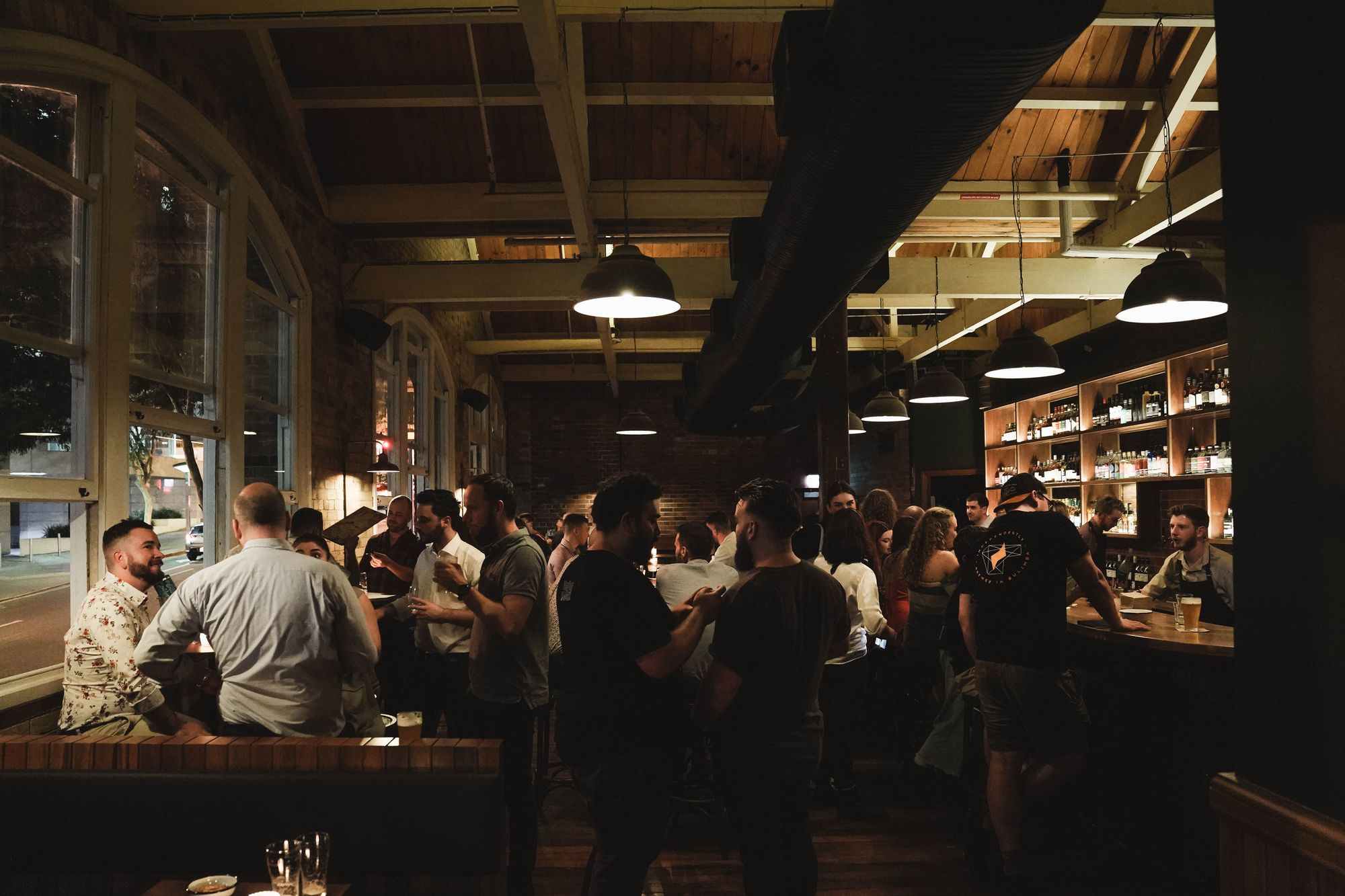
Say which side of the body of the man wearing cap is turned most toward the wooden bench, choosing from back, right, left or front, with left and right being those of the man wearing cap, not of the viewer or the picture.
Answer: back

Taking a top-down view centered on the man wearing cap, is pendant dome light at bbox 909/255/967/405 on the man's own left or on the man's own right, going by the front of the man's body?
on the man's own left

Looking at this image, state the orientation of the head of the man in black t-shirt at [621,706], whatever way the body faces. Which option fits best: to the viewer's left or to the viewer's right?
to the viewer's right

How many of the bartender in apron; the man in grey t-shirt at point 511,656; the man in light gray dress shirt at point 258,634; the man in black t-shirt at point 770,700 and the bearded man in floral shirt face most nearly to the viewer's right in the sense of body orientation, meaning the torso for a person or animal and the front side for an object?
1

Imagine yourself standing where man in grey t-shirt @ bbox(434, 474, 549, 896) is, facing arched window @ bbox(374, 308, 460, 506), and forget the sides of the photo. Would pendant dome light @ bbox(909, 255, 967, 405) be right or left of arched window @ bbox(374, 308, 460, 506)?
right

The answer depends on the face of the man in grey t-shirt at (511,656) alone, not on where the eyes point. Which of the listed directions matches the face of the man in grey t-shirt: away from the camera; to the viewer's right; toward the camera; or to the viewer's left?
to the viewer's left

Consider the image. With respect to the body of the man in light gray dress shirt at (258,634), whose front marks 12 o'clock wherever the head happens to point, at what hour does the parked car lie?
The parked car is roughly at 12 o'clock from the man in light gray dress shirt.

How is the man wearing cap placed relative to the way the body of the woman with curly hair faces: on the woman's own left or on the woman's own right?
on the woman's own right

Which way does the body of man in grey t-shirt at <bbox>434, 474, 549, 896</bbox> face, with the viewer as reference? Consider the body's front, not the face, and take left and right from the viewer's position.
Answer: facing to the left of the viewer

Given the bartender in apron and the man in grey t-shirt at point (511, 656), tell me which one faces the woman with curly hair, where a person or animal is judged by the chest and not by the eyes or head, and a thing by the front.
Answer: the bartender in apron

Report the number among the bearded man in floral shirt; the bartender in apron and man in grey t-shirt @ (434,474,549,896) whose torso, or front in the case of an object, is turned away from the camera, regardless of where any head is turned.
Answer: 0

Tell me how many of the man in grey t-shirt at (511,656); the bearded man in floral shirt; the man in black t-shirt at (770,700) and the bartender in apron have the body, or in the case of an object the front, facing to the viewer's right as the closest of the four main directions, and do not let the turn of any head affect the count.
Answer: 1

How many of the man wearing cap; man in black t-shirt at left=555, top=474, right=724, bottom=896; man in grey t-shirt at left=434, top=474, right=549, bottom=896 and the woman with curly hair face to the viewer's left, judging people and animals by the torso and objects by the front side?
1
